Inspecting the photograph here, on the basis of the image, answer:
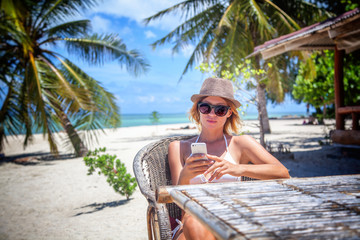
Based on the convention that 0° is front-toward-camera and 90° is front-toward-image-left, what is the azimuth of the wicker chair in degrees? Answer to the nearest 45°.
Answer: approximately 315°

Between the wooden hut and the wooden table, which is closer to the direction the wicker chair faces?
the wooden table

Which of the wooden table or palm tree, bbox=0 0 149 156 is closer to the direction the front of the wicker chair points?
the wooden table

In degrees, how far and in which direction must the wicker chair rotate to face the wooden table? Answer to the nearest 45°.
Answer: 0° — it already faces it

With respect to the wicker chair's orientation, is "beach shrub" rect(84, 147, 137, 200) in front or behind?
behind

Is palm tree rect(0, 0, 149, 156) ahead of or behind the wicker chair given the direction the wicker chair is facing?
behind

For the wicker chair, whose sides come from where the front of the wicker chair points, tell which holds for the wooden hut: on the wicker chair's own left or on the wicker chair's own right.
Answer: on the wicker chair's own left
